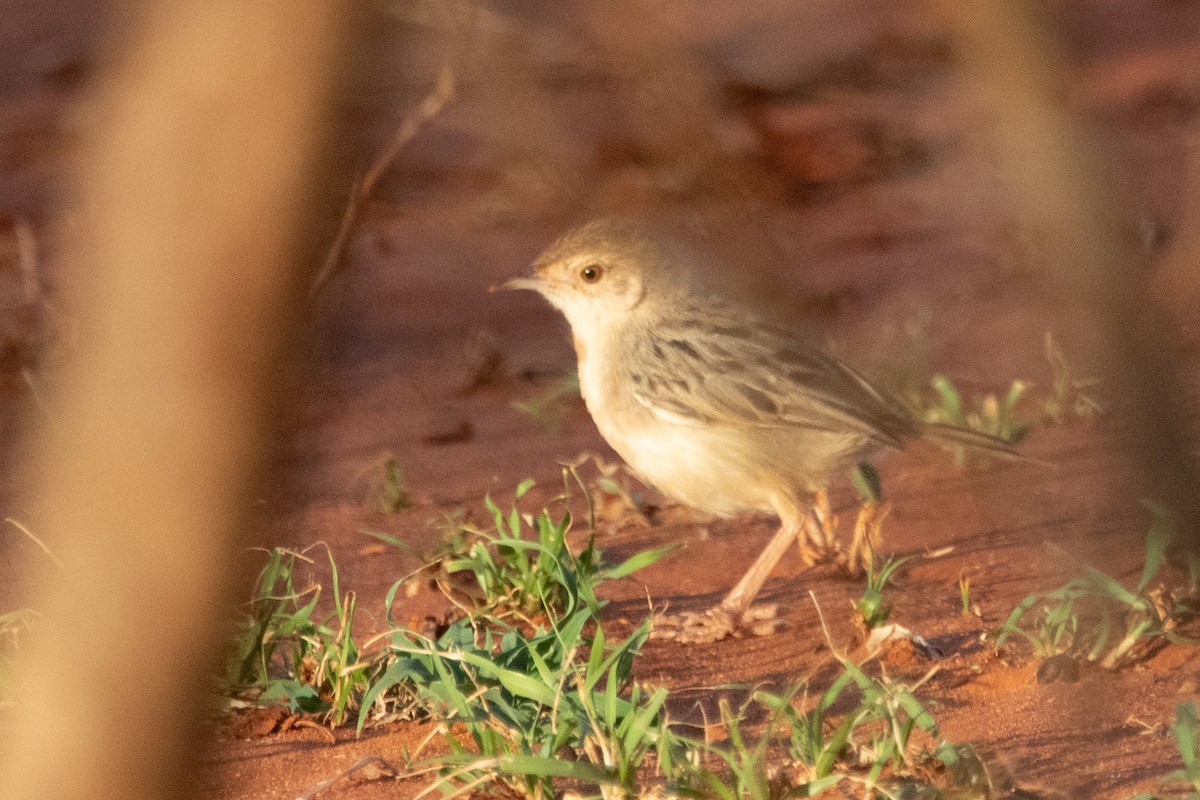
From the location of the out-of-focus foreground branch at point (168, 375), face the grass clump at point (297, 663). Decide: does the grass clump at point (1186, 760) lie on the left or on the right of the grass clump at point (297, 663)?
right

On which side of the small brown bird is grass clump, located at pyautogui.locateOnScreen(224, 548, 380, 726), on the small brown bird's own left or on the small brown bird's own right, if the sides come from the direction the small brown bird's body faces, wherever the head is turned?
on the small brown bird's own left

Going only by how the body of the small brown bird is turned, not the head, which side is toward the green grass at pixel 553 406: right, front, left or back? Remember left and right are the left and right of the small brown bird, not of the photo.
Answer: right

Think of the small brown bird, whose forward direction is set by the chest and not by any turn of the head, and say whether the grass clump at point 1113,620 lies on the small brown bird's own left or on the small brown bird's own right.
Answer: on the small brown bird's own left

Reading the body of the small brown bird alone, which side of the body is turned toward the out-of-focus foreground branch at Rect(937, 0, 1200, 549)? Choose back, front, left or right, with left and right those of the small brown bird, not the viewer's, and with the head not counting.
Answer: left

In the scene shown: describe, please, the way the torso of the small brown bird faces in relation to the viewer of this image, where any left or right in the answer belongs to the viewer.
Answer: facing to the left of the viewer

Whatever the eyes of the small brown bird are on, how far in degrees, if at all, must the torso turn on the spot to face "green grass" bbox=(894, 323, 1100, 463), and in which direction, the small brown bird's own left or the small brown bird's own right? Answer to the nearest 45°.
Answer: approximately 135° to the small brown bird's own right

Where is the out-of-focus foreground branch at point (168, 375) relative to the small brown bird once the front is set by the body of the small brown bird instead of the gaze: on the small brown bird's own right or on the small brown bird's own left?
on the small brown bird's own left

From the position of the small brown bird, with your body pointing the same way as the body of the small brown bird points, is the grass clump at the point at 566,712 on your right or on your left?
on your left
